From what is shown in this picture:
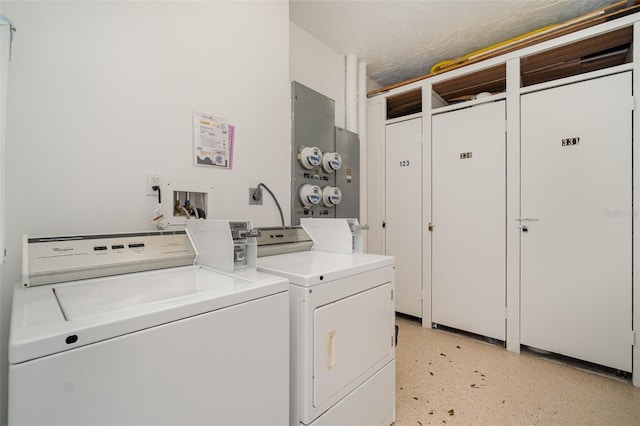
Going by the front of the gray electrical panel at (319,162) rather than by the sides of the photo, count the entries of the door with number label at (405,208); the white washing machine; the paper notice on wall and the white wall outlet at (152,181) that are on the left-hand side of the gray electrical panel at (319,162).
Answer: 1

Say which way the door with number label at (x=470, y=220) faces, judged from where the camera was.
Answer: facing the viewer and to the left of the viewer

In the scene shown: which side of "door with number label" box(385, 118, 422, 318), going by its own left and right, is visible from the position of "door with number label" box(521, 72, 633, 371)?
left

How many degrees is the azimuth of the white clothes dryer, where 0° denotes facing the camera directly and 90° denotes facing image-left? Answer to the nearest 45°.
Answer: approximately 315°

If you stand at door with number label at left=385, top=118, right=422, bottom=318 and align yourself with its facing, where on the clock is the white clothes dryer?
The white clothes dryer is roughly at 11 o'clock from the door with number label.

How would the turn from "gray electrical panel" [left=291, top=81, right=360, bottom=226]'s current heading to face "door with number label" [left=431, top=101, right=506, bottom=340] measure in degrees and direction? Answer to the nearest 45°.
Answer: approximately 45° to its left

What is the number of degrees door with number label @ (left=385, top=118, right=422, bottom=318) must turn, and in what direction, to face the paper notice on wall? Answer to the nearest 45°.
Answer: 0° — it already faces it

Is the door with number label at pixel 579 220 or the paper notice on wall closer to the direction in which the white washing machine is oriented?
the door with number label

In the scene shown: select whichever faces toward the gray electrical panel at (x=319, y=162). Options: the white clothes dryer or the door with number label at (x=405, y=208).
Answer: the door with number label

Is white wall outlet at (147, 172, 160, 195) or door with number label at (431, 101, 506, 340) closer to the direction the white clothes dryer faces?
the door with number label

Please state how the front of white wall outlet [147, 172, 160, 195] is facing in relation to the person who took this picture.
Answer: facing the viewer and to the right of the viewer

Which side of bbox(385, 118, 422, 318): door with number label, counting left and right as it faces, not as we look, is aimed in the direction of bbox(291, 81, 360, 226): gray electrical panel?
front

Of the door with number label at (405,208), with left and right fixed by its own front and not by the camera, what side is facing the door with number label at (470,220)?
left

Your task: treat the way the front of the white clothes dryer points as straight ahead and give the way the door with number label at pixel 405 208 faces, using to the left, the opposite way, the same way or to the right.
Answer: to the right

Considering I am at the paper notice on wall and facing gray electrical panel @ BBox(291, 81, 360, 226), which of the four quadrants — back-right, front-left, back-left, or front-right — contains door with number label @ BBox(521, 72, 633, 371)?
front-right

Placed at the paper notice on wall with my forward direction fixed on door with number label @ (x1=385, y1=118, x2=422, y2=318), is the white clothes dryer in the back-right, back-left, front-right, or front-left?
front-right

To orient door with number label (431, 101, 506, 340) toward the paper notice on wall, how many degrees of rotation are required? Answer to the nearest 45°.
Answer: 0° — it already faces it

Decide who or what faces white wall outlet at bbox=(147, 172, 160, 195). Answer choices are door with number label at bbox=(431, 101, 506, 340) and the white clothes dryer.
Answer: the door with number label

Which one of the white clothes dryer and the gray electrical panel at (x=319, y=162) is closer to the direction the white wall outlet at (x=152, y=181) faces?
the white clothes dryer
